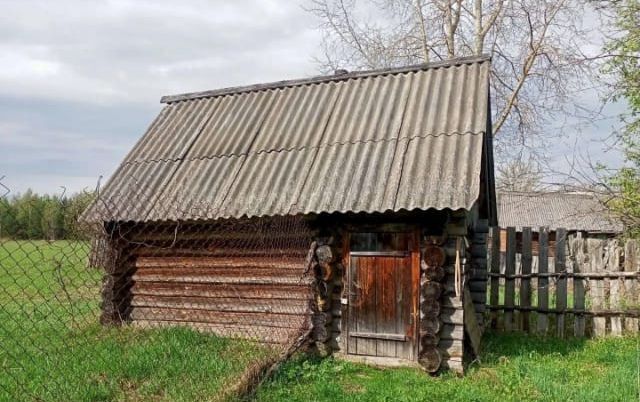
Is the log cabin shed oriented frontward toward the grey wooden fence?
no

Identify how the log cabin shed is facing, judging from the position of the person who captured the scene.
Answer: facing the viewer and to the left of the viewer
